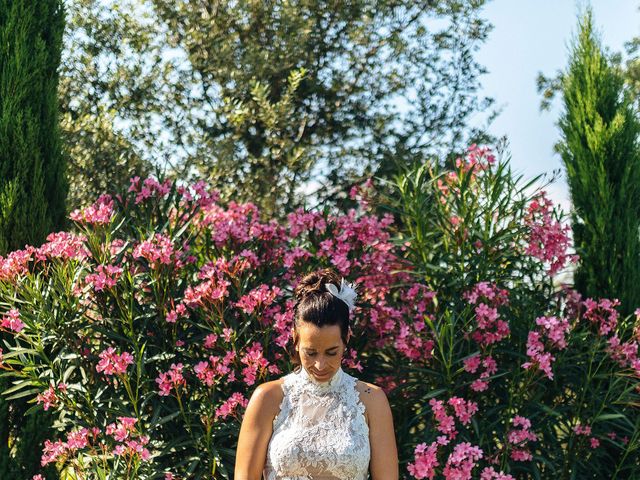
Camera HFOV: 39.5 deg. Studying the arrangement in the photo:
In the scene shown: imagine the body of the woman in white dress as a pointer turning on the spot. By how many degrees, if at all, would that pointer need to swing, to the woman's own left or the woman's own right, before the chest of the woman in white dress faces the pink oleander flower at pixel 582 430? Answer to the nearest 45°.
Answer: approximately 135° to the woman's own left

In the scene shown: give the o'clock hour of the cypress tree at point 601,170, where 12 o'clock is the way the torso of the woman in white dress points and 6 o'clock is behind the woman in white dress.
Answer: The cypress tree is roughly at 7 o'clock from the woman in white dress.

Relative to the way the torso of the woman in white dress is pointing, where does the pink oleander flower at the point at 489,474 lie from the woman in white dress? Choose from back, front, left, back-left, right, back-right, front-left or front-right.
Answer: back-left

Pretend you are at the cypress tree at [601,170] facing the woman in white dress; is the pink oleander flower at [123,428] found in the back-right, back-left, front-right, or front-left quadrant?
front-right

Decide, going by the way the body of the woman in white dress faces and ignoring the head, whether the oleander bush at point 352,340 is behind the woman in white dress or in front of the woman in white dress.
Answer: behind

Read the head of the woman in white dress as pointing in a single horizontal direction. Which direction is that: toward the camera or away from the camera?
toward the camera

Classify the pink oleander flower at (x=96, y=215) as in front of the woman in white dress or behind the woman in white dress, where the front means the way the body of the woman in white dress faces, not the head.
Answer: behind

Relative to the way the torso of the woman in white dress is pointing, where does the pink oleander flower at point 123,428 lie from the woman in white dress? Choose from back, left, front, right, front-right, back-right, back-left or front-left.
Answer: back-right

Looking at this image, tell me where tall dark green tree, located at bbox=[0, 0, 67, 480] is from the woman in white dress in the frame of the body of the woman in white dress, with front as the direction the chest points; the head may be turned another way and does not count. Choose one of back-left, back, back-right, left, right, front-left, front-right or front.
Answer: back-right

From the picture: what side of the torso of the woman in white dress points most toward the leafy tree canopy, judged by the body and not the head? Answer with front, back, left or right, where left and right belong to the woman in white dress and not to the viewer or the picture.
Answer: back

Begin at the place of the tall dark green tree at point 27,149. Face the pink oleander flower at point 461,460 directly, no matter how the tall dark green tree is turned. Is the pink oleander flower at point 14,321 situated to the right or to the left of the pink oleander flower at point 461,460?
right

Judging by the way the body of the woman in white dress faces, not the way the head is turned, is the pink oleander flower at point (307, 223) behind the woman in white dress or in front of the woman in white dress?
behind

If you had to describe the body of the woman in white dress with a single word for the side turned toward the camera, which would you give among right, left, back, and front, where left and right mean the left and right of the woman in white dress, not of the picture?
front
